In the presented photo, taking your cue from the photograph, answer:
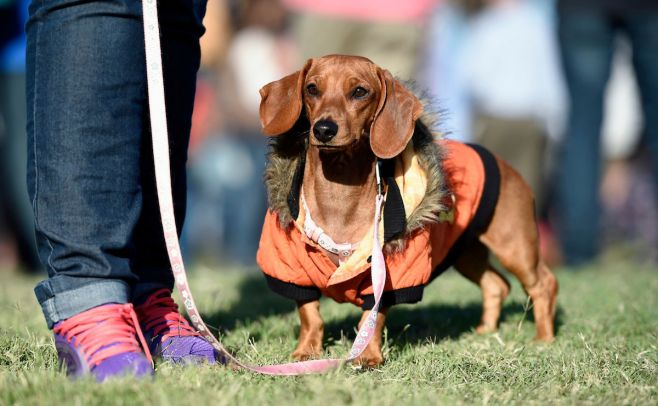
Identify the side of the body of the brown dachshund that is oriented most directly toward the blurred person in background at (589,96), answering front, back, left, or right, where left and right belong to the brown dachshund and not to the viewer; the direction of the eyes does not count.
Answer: back

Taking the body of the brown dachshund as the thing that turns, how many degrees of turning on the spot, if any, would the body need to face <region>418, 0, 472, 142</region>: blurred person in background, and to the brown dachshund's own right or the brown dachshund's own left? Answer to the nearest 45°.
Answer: approximately 135° to the brown dachshund's own right

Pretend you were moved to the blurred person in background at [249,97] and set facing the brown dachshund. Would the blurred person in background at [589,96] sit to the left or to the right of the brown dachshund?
left

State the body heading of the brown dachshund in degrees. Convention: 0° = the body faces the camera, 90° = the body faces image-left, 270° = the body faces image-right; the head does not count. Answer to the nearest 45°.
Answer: approximately 45°

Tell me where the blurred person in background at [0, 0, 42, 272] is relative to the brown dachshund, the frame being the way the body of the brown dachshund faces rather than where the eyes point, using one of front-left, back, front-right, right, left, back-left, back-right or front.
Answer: right

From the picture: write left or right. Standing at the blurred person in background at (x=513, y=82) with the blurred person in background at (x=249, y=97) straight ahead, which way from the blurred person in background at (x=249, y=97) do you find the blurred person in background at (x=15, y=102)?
left

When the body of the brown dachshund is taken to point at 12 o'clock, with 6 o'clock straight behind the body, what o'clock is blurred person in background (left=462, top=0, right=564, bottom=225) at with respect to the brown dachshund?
The blurred person in background is roughly at 5 o'clock from the brown dachshund.

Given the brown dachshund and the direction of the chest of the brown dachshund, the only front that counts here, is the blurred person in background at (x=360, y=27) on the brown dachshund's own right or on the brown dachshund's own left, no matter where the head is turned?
on the brown dachshund's own right
